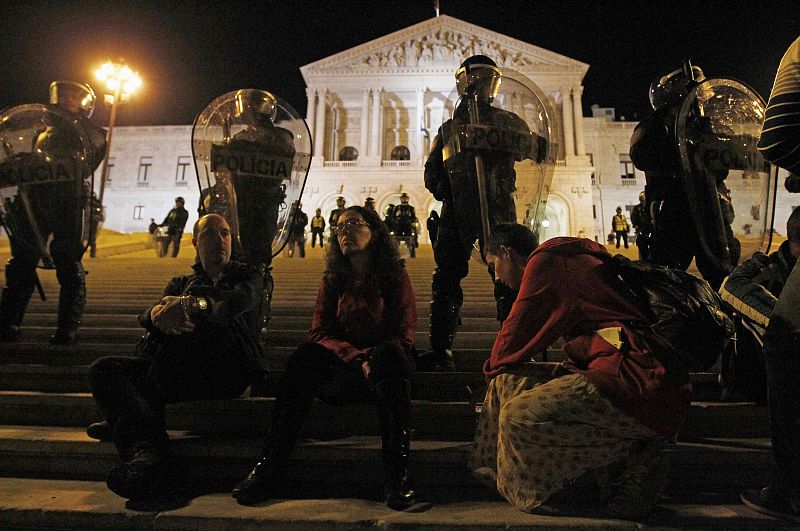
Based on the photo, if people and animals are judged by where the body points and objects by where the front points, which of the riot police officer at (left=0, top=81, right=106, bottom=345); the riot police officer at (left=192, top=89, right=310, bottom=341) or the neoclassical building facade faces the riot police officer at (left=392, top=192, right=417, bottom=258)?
the neoclassical building facade

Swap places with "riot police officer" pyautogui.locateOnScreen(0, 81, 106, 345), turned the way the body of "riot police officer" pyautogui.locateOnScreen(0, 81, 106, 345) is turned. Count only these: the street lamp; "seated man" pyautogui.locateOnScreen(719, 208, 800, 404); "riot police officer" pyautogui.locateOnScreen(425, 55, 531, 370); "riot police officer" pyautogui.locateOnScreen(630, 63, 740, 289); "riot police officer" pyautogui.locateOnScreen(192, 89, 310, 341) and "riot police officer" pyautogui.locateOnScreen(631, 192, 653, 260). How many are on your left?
5

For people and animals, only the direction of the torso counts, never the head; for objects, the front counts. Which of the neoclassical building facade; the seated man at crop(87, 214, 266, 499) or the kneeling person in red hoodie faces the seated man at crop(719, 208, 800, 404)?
the neoclassical building facade

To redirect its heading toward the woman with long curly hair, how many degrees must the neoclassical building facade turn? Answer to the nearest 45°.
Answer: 0° — it already faces them

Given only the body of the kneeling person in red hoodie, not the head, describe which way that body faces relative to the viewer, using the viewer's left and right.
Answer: facing to the left of the viewer

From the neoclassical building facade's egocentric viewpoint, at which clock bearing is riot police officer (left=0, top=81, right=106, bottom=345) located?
The riot police officer is roughly at 12 o'clock from the neoclassical building facade.

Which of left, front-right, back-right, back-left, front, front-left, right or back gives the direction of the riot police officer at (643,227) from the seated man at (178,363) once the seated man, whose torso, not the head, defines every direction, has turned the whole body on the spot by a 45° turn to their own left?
left
